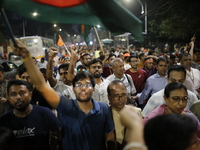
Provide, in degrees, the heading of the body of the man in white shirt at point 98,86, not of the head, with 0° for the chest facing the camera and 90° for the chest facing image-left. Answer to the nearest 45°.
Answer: approximately 0°

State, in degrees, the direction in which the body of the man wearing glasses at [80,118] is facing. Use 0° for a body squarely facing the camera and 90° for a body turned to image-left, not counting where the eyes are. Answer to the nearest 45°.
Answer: approximately 0°

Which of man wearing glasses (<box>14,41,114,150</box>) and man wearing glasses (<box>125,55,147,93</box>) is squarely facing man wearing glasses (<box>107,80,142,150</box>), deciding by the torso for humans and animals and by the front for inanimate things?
man wearing glasses (<box>125,55,147,93</box>)

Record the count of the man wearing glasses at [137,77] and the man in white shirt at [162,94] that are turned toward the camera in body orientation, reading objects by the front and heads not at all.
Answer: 2

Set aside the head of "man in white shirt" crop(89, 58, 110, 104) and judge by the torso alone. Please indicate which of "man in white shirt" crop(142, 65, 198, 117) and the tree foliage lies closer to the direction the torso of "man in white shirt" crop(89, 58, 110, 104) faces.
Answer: the man in white shirt
